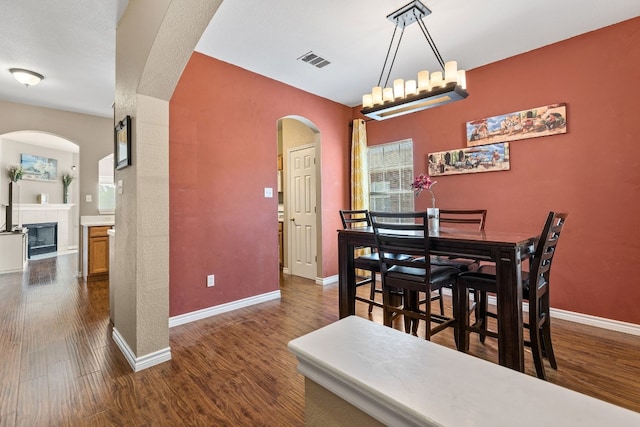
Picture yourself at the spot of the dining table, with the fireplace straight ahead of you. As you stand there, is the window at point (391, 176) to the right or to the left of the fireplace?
right

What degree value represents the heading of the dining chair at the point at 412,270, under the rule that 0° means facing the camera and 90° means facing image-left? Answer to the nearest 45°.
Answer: approximately 225°

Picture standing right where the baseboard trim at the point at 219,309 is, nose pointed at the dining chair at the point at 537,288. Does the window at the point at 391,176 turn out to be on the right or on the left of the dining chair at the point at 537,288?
left
